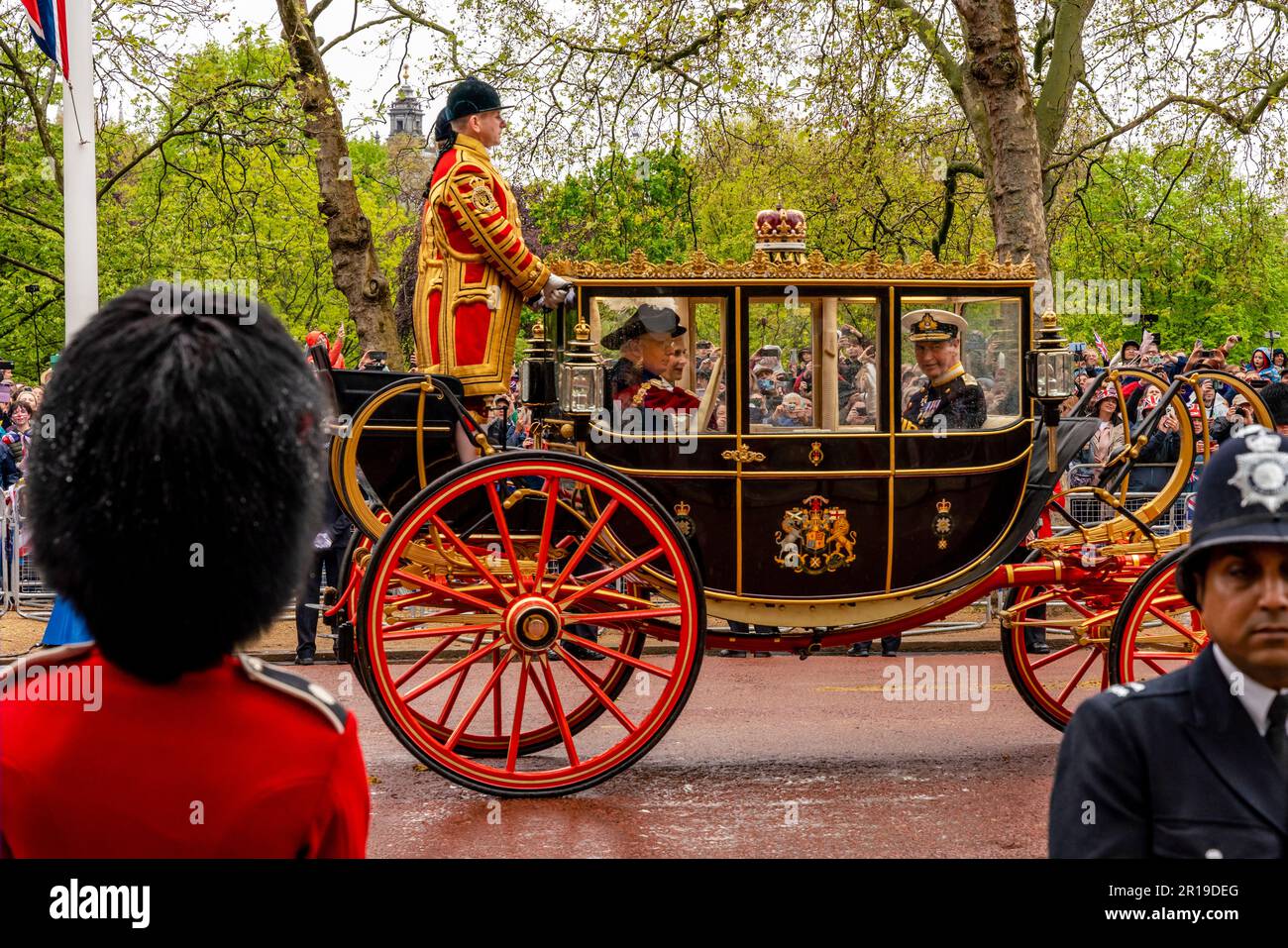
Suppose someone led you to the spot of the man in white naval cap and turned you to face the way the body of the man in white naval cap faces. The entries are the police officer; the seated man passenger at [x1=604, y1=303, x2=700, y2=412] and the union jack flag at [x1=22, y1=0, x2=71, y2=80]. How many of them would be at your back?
0

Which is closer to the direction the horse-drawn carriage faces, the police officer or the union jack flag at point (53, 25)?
the police officer

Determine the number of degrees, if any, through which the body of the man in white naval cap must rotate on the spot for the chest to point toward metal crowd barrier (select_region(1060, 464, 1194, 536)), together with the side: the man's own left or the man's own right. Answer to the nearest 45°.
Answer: approximately 135° to the man's own right

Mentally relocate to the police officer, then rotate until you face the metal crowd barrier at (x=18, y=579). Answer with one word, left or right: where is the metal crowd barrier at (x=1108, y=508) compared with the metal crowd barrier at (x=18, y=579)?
right

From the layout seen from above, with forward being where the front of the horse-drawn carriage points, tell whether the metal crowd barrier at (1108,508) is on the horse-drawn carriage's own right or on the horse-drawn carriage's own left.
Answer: on the horse-drawn carriage's own left

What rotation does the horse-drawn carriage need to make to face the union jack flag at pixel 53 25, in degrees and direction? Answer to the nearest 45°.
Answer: approximately 135° to its left

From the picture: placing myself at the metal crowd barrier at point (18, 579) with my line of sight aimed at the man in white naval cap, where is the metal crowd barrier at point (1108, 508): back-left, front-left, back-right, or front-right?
front-left

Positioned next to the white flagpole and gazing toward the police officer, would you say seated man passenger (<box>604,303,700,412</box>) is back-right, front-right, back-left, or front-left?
front-left

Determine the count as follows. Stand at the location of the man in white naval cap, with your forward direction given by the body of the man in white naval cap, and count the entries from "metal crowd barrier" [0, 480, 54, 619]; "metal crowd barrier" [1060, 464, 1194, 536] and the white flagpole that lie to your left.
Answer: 0

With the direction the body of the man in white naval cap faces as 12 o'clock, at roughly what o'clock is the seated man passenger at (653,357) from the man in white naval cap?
The seated man passenger is roughly at 1 o'clock from the man in white naval cap.

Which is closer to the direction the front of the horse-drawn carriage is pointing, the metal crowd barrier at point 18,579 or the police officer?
the police officer

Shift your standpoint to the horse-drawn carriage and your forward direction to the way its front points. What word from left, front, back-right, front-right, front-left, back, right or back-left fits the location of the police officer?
right

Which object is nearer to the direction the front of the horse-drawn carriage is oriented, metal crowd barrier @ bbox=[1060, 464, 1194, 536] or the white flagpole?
the metal crowd barrier

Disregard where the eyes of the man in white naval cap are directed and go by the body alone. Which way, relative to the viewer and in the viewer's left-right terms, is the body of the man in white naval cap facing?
facing the viewer and to the left of the viewer

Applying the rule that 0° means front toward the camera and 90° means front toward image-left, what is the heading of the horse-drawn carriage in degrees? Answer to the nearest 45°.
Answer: approximately 270°
